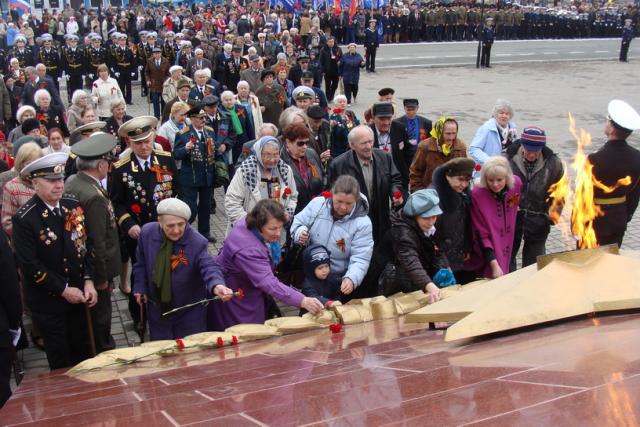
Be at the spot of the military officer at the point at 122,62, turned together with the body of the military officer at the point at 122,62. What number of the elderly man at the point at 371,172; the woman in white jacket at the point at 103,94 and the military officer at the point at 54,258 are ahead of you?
3

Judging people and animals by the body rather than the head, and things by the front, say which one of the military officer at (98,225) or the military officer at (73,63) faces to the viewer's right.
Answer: the military officer at (98,225)

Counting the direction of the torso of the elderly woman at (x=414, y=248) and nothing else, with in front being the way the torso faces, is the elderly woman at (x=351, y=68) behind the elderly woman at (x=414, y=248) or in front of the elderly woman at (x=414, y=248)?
behind

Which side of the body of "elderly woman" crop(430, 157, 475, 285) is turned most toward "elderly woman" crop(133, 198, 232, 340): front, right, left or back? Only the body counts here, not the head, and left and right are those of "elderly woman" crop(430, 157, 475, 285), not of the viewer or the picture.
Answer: right

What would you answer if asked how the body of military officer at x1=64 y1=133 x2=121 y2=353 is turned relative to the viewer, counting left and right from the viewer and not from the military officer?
facing to the right of the viewer

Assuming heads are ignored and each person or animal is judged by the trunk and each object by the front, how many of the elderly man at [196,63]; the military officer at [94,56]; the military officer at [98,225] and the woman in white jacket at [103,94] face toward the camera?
3

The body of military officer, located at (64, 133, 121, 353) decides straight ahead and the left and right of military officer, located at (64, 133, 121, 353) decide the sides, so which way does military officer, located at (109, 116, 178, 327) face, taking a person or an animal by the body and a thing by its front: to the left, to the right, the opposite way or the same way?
to the right
